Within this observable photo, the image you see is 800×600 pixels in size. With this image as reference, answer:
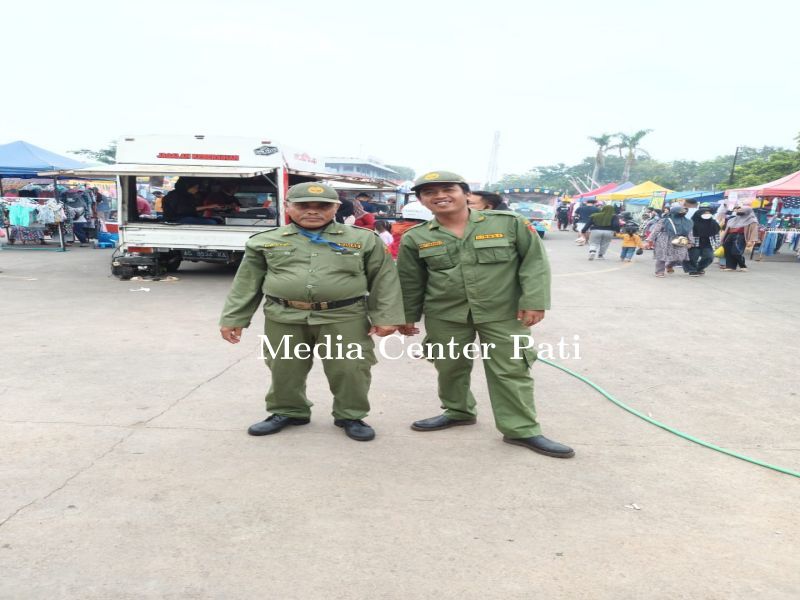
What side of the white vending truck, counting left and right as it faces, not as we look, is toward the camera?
back

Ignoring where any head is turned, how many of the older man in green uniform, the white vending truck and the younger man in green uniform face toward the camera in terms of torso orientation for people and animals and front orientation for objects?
2

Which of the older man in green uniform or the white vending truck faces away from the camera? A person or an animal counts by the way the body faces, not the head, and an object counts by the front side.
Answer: the white vending truck

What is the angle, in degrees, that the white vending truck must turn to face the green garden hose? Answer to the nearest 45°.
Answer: approximately 135° to its right

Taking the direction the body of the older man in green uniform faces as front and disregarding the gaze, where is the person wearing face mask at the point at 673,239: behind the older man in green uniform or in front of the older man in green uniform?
behind

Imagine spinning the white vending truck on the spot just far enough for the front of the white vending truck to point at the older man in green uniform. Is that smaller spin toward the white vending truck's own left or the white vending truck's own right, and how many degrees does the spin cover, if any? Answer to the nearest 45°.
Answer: approximately 180°

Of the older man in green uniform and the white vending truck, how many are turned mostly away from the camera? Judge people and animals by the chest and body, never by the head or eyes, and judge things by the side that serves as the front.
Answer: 1

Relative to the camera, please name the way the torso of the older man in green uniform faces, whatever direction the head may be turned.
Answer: toward the camera

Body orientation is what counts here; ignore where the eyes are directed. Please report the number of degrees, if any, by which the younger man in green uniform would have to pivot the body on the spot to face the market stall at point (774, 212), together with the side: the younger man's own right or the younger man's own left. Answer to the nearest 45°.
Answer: approximately 135° to the younger man's own left

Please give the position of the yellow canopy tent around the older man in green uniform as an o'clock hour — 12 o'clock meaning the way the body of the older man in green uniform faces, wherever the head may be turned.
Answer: The yellow canopy tent is roughly at 7 o'clock from the older man in green uniform.

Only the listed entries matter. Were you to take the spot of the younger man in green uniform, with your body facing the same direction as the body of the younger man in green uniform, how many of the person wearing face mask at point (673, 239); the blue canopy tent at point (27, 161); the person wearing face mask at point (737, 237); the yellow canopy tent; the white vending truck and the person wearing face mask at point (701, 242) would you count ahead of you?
0

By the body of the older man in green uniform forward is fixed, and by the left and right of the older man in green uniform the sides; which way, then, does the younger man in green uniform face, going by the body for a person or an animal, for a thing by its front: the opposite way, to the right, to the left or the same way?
the same way

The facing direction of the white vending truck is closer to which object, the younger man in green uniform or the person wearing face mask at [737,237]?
the person wearing face mask

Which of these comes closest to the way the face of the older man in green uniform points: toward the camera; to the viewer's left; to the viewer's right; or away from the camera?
toward the camera

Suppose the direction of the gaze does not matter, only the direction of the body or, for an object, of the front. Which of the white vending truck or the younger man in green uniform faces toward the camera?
the younger man in green uniform

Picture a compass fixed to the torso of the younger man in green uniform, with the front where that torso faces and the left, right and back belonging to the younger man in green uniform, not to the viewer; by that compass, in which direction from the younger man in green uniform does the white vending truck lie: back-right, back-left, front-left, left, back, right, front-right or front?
back-right

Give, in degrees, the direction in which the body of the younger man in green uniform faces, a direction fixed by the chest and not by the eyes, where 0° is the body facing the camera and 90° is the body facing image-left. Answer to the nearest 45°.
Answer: approximately 0°
